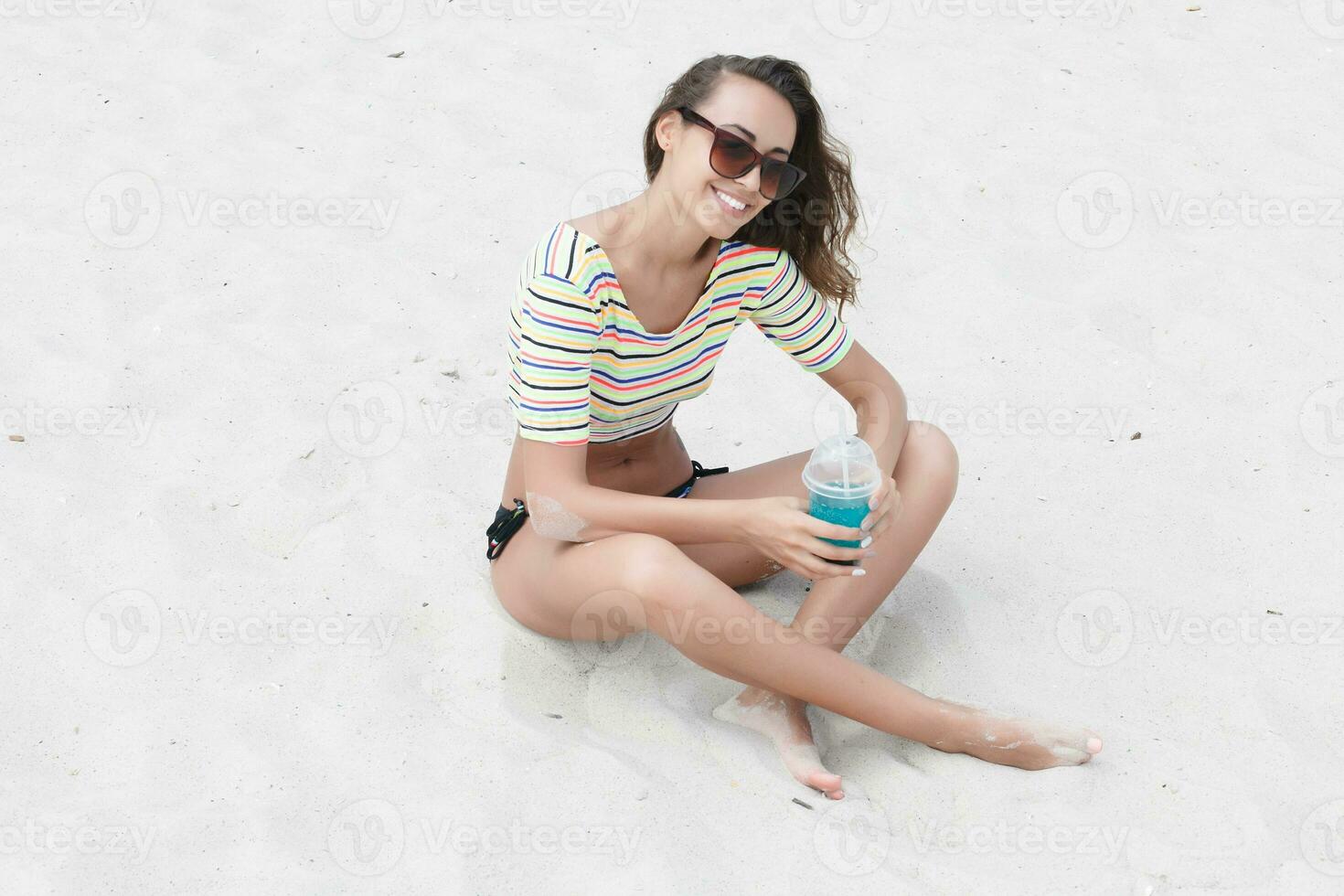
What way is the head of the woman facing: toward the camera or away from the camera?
toward the camera
